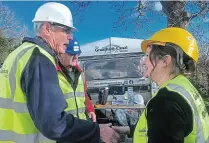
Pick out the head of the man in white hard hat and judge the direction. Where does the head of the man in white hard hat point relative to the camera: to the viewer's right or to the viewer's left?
to the viewer's right

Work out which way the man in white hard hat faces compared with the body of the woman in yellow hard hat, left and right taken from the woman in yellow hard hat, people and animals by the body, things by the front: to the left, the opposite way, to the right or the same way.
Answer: the opposite way

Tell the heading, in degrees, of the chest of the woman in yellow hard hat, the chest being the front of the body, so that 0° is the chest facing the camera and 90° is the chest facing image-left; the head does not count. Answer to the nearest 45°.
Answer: approximately 90°

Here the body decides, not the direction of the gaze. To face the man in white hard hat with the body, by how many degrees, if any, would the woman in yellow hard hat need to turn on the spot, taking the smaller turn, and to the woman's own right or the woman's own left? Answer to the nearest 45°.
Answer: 0° — they already face them

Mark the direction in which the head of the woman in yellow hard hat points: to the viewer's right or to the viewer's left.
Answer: to the viewer's left

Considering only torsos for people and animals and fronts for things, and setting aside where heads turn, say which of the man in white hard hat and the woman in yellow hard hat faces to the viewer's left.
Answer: the woman in yellow hard hat

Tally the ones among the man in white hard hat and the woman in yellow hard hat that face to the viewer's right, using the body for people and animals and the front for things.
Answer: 1

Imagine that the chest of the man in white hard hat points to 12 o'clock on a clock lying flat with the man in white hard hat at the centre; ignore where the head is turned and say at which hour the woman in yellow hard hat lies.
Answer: The woman in yellow hard hat is roughly at 1 o'clock from the man in white hard hat.

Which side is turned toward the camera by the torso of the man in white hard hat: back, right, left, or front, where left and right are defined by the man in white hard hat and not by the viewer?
right
